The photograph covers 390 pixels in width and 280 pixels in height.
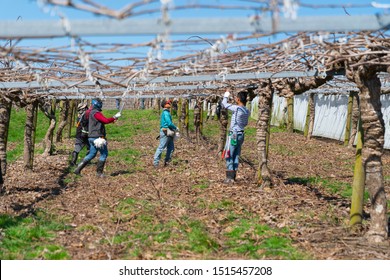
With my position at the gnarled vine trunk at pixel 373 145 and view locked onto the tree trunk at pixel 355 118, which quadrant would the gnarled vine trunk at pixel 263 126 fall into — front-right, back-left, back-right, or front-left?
front-left

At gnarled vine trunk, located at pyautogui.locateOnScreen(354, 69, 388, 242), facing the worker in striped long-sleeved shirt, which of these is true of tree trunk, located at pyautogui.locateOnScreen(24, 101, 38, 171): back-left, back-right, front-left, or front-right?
front-left

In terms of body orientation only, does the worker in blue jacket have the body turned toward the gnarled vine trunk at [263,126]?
no

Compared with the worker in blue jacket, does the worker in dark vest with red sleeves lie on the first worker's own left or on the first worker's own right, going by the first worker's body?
on the first worker's own right

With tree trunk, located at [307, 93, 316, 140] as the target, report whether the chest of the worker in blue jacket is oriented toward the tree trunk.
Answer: no

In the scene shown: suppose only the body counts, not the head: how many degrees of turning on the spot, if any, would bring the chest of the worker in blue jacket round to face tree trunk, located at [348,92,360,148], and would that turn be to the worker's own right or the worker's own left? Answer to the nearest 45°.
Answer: approximately 45° to the worker's own left

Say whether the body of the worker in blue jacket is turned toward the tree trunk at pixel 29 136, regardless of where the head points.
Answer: no

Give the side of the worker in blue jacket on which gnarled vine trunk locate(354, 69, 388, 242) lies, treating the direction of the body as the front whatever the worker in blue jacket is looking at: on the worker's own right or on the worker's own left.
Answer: on the worker's own right

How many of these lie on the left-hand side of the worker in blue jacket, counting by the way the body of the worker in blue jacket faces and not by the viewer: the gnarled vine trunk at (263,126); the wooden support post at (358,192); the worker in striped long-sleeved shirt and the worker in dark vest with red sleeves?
0

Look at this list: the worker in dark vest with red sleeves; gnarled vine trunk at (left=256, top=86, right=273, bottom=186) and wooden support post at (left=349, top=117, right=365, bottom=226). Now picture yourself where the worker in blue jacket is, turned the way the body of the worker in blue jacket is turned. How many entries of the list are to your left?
0

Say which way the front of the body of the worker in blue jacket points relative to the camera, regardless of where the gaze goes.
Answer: to the viewer's right
